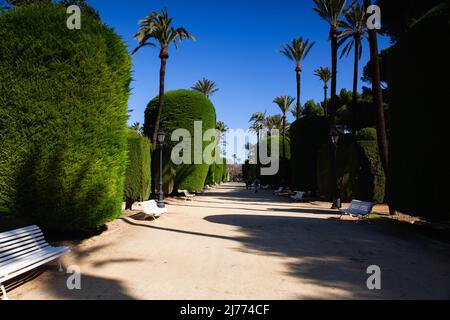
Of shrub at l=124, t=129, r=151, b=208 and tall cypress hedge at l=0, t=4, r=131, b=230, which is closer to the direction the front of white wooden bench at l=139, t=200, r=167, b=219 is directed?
the tall cypress hedge

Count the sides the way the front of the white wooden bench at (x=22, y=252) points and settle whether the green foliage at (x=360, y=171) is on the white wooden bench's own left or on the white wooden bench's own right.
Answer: on the white wooden bench's own left

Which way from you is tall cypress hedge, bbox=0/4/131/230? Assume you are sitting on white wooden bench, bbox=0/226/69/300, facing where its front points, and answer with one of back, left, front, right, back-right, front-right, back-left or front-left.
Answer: back-left

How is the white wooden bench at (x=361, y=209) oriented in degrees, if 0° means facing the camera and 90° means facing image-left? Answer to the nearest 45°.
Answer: approximately 45°

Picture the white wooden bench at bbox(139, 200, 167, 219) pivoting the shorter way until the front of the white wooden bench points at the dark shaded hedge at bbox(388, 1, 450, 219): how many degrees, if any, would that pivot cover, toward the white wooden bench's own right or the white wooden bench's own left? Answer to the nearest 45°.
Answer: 0° — it already faces it

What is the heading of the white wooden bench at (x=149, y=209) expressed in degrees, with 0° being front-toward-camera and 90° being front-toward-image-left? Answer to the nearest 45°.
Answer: approximately 315°

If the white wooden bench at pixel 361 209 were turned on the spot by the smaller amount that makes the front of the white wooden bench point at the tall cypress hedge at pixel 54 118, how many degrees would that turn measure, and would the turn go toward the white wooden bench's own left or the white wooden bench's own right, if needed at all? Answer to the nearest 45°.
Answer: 0° — it already faces it

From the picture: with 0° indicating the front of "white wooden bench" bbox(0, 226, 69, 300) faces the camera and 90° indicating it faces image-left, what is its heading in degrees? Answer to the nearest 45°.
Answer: approximately 315°
